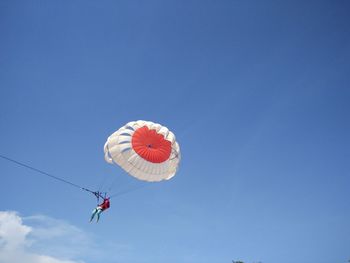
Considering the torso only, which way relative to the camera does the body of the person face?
to the viewer's left
